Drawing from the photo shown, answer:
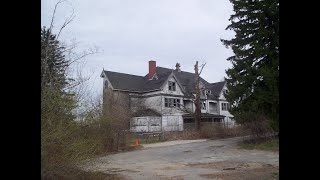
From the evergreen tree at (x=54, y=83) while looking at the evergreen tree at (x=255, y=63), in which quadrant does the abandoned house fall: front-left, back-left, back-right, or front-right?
front-left

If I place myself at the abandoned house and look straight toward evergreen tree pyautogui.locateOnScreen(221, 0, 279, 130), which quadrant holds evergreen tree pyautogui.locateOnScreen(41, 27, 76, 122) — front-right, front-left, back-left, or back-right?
front-right

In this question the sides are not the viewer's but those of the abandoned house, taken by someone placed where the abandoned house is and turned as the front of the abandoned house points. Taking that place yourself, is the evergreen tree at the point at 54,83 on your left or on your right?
on your right

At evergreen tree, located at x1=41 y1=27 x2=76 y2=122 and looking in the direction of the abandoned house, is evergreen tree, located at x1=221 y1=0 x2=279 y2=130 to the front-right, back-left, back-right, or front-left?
front-right

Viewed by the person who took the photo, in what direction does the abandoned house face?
facing the viewer and to the right of the viewer

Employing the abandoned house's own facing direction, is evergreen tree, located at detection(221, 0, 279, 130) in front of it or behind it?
in front
